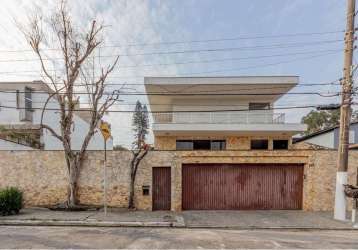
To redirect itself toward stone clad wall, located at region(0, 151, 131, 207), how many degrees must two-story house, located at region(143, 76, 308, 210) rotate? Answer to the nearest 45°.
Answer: approximately 45° to its right

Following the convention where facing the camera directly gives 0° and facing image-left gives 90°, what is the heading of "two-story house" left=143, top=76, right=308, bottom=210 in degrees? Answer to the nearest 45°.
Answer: approximately 0°

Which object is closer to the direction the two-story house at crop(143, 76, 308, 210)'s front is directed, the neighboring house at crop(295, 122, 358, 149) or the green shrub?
the green shrub

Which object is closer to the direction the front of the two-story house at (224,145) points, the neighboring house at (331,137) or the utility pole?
the utility pole

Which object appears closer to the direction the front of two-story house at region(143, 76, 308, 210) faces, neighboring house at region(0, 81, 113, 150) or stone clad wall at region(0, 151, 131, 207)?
the stone clad wall
